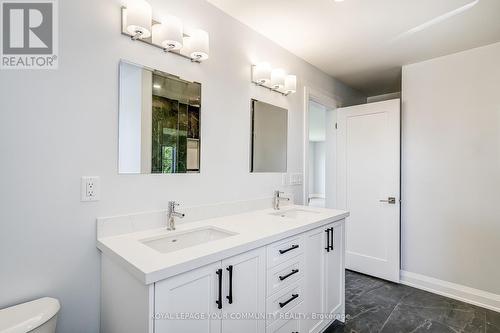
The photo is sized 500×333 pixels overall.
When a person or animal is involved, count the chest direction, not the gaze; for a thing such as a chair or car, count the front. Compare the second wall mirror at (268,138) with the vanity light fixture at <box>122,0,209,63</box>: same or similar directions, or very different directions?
same or similar directions

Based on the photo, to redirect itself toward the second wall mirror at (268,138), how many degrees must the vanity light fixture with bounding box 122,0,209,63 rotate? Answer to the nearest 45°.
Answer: approximately 90° to its left

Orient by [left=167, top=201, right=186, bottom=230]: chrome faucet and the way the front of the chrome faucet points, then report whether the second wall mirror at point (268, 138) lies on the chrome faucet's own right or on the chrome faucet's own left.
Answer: on the chrome faucet's own left

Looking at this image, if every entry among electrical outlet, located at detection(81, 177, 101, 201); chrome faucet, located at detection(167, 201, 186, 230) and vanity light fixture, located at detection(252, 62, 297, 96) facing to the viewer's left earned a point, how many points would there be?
0

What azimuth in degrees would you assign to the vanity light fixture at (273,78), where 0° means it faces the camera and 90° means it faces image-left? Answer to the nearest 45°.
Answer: approximately 315°

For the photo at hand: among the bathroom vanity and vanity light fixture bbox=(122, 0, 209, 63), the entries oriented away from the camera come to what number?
0

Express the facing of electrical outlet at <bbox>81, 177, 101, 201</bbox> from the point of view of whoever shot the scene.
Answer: facing the viewer

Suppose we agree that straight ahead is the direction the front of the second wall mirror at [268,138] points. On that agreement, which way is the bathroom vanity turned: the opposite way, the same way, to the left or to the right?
the same way

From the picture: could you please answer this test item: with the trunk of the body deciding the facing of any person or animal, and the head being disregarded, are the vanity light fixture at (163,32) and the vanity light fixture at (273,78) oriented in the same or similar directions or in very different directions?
same or similar directions

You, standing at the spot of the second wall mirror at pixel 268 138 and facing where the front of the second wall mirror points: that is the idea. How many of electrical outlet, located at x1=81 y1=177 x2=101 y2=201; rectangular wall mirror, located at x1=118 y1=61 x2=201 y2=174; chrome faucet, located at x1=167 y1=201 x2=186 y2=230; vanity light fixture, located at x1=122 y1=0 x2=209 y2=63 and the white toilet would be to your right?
5

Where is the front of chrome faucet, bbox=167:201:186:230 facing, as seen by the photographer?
facing the viewer and to the right of the viewer
